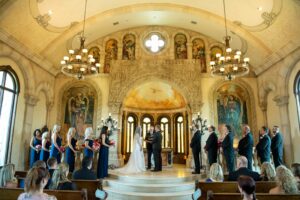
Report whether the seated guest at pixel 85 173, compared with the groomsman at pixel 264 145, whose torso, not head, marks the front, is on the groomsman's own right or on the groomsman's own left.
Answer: on the groomsman's own left

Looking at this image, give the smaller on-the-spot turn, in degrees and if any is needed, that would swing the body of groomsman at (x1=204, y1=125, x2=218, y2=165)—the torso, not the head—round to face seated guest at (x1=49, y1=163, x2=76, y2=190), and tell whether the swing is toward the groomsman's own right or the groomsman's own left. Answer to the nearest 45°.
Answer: approximately 45° to the groomsman's own left

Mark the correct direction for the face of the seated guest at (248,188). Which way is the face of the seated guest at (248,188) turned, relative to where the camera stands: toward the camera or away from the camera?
away from the camera

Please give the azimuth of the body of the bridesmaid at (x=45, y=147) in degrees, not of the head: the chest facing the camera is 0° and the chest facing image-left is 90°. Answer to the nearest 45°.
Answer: approximately 270°

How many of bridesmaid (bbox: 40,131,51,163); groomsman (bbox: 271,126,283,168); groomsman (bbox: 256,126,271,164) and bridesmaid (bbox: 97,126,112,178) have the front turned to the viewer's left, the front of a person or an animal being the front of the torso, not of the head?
2

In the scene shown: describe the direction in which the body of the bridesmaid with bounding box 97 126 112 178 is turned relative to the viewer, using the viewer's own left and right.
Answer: facing to the right of the viewer

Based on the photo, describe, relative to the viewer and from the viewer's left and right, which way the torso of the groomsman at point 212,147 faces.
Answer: facing to the left of the viewer

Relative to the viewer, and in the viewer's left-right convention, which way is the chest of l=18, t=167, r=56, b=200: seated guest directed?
facing away from the viewer and to the right of the viewer

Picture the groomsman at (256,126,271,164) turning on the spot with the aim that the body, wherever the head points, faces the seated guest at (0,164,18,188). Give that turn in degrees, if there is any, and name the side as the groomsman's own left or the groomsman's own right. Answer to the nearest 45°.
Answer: approximately 45° to the groomsman's own left

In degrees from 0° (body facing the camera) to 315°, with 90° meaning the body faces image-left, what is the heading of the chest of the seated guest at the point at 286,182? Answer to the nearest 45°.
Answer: approximately 135°
